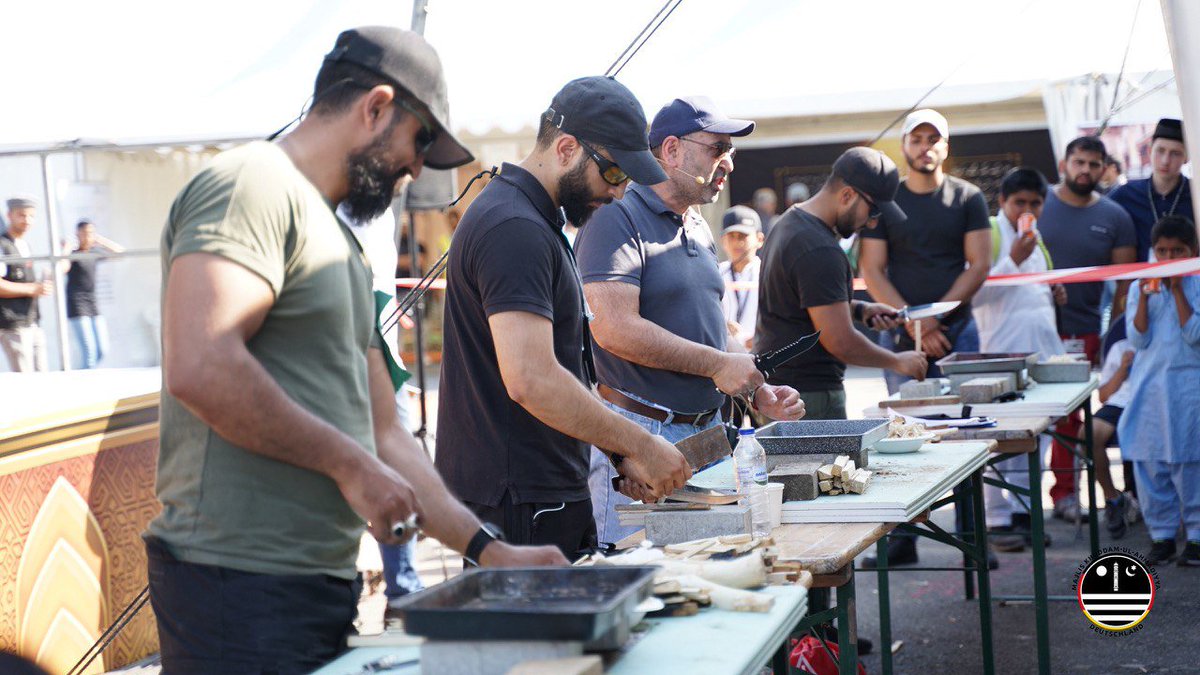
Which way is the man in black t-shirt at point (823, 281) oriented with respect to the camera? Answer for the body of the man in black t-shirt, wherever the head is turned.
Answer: to the viewer's right

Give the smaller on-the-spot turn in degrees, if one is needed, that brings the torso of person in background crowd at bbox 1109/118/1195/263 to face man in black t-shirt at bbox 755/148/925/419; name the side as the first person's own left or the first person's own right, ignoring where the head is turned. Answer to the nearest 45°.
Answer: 0° — they already face them

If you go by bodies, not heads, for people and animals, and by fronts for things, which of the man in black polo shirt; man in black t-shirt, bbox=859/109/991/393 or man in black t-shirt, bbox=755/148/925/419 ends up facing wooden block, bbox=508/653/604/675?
man in black t-shirt, bbox=859/109/991/393

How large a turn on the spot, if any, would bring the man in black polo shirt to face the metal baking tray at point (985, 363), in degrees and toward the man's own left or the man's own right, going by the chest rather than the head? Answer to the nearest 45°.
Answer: approximately 45° to the man's own left

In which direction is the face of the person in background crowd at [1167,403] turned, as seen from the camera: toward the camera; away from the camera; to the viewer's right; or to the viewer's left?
toward the camera

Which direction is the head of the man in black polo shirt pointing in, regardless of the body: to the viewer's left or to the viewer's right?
to the viewer's right

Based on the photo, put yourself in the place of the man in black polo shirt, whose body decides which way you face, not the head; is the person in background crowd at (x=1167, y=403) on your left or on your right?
on your left

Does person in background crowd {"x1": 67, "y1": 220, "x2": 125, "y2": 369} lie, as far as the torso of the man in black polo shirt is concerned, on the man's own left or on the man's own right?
on the man's own left

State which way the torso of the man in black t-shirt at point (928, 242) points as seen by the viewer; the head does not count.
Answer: toward the camera

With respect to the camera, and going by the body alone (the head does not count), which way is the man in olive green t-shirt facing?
to the viewer's right

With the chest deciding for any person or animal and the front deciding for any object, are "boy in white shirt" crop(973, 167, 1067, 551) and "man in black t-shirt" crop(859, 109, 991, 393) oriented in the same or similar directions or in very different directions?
same or similar directions
